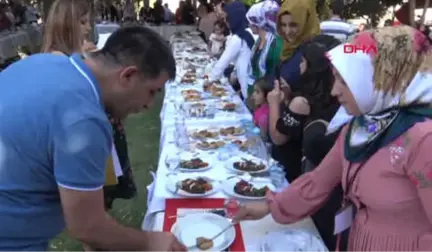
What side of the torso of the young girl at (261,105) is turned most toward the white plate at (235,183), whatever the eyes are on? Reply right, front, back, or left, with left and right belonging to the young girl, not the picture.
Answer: left

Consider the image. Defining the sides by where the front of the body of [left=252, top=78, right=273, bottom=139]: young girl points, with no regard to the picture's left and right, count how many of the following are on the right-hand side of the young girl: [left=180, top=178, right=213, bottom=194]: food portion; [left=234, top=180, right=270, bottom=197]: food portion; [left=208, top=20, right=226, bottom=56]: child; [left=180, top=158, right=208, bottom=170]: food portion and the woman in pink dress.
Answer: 1

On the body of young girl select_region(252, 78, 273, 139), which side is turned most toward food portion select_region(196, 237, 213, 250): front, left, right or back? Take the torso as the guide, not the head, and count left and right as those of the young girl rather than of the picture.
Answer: left

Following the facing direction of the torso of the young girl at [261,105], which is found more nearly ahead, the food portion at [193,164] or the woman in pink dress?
the food portion

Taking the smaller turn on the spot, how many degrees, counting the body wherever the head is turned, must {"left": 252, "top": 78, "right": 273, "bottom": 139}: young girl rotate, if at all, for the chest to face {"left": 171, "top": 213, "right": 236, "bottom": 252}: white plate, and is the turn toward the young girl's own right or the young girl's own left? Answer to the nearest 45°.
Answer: approximately 90° to the young girl's own left

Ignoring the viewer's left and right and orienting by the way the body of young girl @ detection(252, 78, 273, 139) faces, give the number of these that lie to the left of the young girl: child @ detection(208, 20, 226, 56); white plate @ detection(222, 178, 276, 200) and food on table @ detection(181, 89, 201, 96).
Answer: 1

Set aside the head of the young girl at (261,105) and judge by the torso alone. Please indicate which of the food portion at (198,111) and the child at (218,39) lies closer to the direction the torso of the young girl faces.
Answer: the food portion

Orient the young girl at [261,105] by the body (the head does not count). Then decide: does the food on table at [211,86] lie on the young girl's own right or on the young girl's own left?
on the young girl's own right

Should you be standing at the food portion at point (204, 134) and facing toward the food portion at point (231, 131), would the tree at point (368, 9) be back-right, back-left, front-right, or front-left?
front-left

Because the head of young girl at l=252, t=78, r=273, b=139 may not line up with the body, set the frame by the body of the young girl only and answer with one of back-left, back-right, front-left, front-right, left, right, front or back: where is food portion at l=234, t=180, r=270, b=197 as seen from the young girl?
left

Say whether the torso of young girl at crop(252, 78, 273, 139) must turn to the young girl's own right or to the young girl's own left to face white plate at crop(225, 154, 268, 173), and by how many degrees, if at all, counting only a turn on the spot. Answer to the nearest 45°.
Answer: approximately 90° to the young girl's own left

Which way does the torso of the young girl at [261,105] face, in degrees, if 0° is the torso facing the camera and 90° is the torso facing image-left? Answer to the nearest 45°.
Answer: approximately 90°

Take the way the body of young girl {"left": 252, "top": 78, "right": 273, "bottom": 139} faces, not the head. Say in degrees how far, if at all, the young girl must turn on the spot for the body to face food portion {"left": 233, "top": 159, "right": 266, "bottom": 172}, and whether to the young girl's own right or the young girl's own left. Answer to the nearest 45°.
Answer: approximately 90° to the young girl's own left

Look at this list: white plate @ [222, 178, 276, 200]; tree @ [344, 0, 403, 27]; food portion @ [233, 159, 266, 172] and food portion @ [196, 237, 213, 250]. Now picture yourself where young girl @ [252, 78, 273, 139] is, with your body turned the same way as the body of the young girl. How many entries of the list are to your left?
3

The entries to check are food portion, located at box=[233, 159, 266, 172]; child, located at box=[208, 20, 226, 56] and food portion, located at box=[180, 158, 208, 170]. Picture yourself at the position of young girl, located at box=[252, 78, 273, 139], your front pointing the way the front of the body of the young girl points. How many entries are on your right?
1

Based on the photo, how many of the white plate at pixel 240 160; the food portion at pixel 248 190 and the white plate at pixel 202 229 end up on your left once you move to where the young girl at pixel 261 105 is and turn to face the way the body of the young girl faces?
3

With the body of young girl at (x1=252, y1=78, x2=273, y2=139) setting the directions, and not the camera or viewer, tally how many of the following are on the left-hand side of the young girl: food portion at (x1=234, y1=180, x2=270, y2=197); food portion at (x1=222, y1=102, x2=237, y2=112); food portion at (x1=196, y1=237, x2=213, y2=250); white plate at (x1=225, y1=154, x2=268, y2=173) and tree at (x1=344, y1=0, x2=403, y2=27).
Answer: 3
